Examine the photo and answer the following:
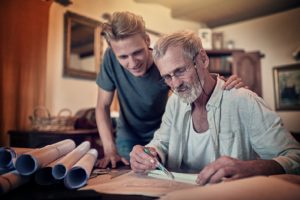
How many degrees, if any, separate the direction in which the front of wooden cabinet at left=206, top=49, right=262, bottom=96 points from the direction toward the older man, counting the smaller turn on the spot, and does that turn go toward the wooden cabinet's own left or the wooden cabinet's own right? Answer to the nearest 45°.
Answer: approximately 45° to the wooden cabinet's own left

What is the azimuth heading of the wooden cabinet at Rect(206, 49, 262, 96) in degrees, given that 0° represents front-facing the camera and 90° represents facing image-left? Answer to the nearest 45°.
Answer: approximately 45°

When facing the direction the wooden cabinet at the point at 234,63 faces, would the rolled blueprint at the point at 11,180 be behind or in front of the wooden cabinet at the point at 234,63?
in front

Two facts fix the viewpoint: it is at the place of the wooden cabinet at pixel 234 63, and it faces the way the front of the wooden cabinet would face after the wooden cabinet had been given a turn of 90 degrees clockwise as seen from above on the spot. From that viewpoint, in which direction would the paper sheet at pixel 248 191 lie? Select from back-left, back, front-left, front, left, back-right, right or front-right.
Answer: back-left

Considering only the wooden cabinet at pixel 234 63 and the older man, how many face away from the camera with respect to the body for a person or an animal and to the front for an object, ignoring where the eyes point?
0

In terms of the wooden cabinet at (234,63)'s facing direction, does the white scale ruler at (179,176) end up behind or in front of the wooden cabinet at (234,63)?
in front

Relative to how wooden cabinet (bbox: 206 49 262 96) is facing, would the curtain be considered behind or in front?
in front
